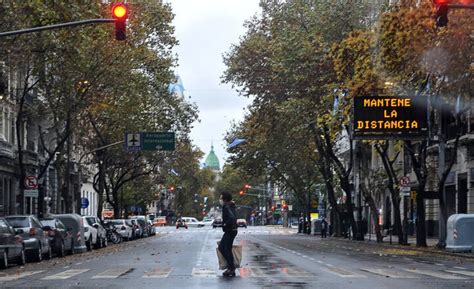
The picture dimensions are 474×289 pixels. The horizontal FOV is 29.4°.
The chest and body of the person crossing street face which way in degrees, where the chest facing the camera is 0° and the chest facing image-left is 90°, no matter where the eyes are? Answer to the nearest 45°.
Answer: approximately 90°

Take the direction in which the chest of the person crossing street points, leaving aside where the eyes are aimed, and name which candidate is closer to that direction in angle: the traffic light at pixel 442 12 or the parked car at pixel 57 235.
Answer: the parked car

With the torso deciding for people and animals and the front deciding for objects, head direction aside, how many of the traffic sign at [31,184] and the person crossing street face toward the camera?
1

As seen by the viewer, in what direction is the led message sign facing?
toward the camera

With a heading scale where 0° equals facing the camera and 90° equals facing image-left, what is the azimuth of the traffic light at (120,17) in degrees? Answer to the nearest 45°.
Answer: approximately 0°

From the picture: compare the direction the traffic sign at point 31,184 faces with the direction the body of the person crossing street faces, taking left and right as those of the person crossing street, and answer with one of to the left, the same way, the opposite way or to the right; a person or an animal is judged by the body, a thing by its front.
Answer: to the left

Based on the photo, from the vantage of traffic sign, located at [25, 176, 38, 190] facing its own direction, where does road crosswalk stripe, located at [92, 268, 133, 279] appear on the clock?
The road crosswalk stripe is roughly at 12 o'clock from the traffic sign.

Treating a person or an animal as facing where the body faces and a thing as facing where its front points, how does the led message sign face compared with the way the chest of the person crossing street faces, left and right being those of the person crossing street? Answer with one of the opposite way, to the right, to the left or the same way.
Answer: to the left

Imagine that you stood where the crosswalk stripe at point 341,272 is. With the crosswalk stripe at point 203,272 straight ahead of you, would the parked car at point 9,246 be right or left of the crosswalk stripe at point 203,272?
right

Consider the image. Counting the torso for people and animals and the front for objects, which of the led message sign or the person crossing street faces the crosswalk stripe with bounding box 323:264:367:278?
the led message sign

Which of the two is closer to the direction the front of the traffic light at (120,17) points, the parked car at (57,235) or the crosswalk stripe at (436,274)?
the crosswalk stripe

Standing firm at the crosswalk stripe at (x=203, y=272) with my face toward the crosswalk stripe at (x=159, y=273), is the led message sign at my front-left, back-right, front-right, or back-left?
back-right
